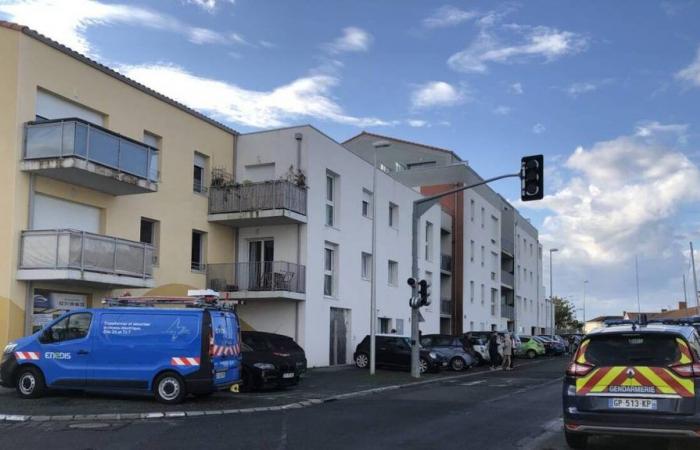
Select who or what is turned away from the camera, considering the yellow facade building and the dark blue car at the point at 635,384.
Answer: the dark blue car

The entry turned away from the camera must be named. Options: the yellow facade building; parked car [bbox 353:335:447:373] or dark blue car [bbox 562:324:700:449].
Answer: the dark blue car

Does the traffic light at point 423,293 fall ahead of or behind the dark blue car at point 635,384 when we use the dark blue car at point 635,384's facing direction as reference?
ahead

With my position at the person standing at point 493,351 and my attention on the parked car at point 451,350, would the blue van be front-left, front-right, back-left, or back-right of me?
front-left

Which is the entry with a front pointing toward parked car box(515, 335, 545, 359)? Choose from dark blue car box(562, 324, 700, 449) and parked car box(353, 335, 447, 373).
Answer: the dark blue car

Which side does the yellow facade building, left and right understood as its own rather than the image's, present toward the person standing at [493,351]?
left

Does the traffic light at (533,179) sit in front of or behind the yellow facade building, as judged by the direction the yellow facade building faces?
in front

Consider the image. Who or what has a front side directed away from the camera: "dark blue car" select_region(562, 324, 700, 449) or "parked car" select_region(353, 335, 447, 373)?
the dark blue car

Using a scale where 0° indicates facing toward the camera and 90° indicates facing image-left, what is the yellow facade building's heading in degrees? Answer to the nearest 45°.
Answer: approximately 315°

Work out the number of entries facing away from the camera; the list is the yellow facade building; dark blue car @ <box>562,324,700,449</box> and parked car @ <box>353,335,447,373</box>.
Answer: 1

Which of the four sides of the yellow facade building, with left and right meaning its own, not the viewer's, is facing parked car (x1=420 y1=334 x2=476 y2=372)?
left

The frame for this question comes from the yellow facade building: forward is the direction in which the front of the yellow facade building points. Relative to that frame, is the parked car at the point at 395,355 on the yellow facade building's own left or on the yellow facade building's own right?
on the yellow facade building's own left

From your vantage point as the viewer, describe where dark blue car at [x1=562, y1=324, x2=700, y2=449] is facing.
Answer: facing away from the viewer

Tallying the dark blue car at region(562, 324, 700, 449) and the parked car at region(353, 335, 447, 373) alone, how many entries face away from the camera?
1

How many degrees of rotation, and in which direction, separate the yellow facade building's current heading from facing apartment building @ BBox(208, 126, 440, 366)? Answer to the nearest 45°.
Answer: approximately 90° to its left
